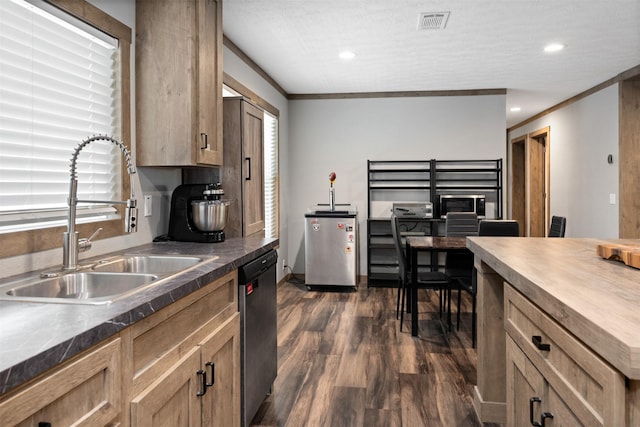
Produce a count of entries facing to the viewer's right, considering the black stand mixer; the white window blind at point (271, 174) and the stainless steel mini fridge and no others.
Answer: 2

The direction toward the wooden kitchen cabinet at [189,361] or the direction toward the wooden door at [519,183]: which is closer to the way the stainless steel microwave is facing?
the wooden kitchen cabinet

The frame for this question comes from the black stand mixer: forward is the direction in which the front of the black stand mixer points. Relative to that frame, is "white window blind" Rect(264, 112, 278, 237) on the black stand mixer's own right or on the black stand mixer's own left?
on the black stand mixer's own left

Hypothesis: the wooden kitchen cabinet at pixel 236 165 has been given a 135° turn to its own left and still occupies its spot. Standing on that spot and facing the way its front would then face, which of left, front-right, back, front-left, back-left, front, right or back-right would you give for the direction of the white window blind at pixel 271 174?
front

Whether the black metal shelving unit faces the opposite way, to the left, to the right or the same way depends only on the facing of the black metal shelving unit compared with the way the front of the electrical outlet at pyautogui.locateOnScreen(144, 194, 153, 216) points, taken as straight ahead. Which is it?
to the right

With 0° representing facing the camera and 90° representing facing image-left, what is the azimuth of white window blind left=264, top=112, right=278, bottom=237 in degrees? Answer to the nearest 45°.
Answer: approximately 270°

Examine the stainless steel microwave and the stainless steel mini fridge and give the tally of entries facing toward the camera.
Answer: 2

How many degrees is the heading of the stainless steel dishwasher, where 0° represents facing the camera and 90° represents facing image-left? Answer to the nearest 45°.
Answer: approximately 315°
